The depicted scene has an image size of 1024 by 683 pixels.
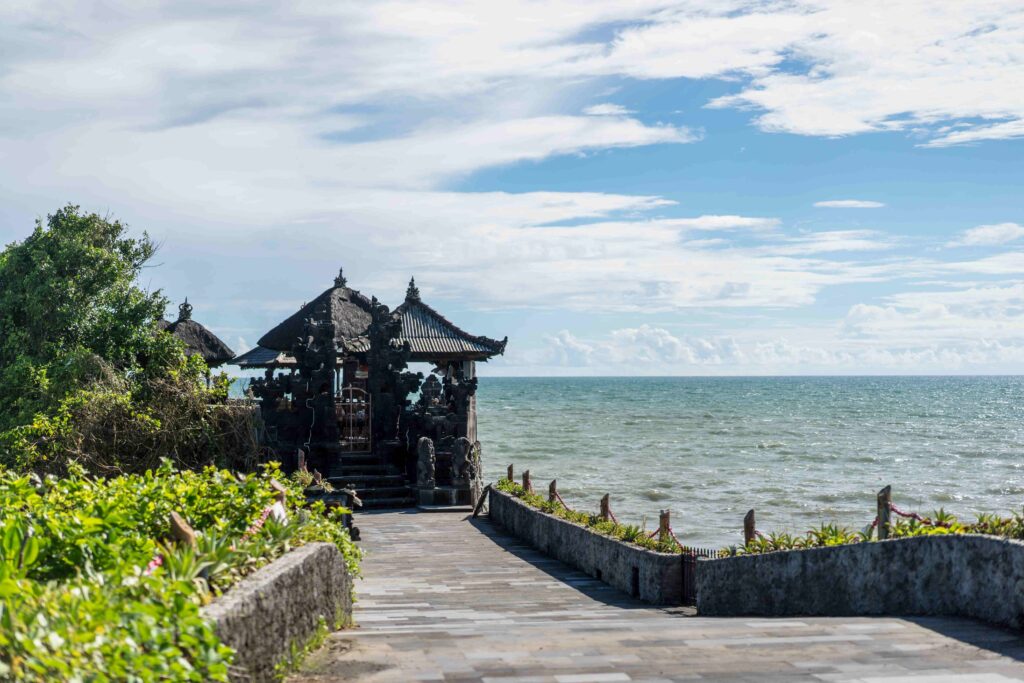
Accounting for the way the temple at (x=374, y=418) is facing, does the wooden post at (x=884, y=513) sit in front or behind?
in front

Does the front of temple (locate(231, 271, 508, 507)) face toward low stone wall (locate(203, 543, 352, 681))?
yes

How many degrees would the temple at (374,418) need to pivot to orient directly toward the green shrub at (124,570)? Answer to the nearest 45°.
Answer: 0° — it already faces it

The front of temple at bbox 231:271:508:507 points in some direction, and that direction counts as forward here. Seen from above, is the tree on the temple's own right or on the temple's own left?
on the temple's own right

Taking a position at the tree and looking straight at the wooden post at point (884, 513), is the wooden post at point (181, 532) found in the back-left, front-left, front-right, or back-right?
front-right

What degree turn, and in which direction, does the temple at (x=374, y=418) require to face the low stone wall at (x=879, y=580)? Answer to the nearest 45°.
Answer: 0° — it already faces it

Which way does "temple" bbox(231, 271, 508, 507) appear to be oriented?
toward the camera

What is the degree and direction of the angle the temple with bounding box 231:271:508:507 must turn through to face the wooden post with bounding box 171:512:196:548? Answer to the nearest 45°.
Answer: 0° — it already faces it

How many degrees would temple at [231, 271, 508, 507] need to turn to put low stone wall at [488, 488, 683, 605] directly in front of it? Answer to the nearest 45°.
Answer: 0° — it already faces it

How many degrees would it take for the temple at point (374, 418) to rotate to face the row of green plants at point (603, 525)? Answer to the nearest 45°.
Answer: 0° — it already faces it

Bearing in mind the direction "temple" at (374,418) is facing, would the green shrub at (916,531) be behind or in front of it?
in front
